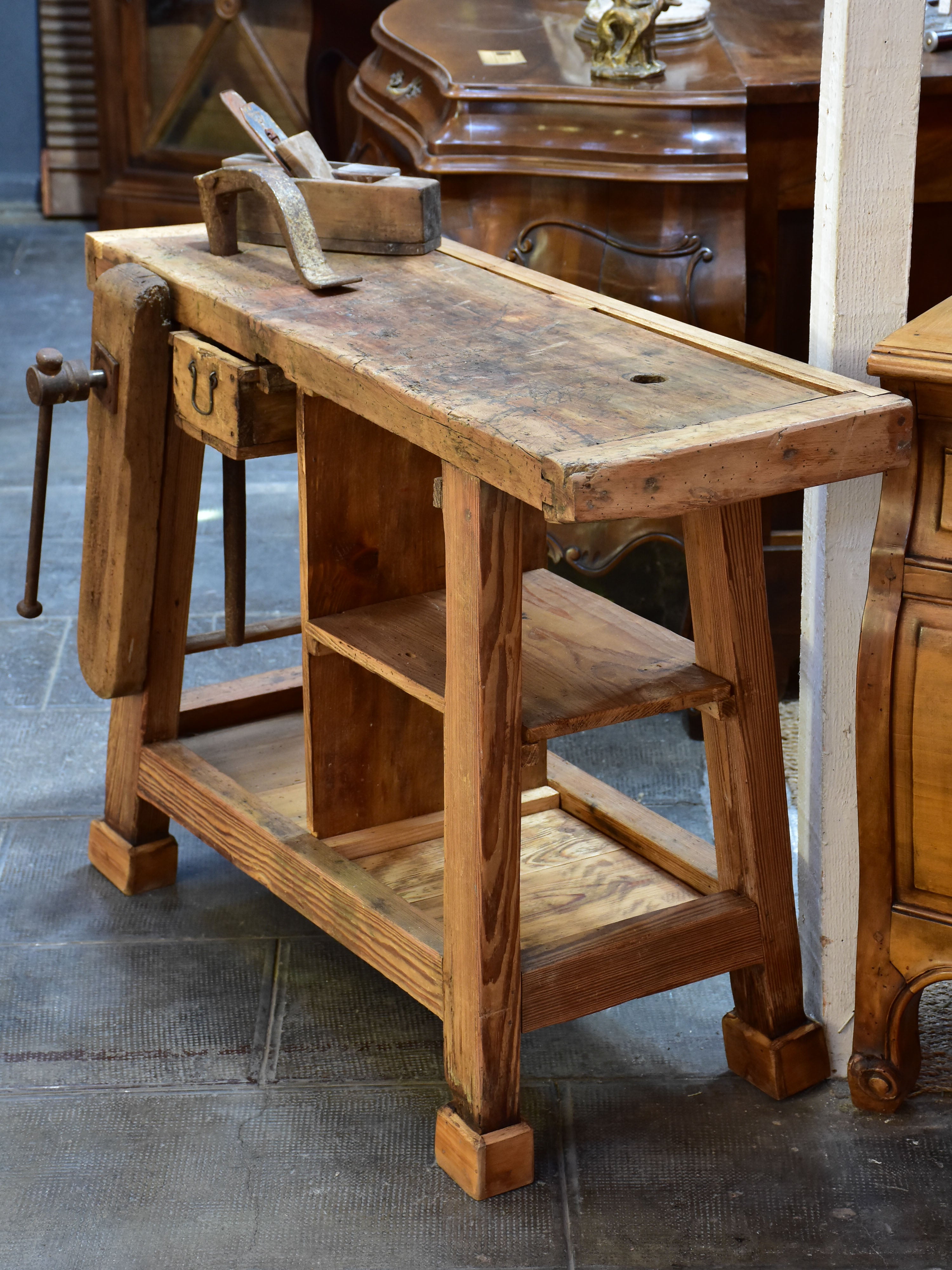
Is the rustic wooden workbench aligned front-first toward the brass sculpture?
no

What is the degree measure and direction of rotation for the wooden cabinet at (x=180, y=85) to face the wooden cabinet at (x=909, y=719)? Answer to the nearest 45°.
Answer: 0° — it already faces it

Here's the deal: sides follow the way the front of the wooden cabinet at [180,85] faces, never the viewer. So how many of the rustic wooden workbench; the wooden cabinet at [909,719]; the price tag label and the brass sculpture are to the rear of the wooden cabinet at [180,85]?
0

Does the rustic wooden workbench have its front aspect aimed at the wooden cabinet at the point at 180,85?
no

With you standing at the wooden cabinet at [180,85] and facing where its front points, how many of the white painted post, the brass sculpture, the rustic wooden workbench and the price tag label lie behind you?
0

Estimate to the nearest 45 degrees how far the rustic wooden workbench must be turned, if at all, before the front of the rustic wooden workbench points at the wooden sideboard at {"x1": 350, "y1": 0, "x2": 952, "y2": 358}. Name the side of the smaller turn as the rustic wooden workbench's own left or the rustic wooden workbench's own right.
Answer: approximately 135° to the rustic wooden workbench's own right

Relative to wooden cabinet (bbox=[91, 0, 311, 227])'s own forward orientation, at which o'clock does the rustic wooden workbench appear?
The rustic wooden workbench is roughly at 12 o'clock from the wooden cabinet.

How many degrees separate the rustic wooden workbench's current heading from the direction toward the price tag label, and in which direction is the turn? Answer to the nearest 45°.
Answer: approximately 135° to its right

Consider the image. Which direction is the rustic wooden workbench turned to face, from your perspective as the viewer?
facing the viewer and to the left of the viewer

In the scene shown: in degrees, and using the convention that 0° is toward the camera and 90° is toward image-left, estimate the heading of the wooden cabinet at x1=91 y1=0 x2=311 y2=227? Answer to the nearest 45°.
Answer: approximately 0°

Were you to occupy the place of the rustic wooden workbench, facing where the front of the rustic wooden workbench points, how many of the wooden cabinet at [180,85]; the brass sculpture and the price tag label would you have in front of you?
0

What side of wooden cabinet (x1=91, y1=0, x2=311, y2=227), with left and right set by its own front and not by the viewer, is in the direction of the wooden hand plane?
front

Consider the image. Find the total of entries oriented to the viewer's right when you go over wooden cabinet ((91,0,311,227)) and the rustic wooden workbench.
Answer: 0
